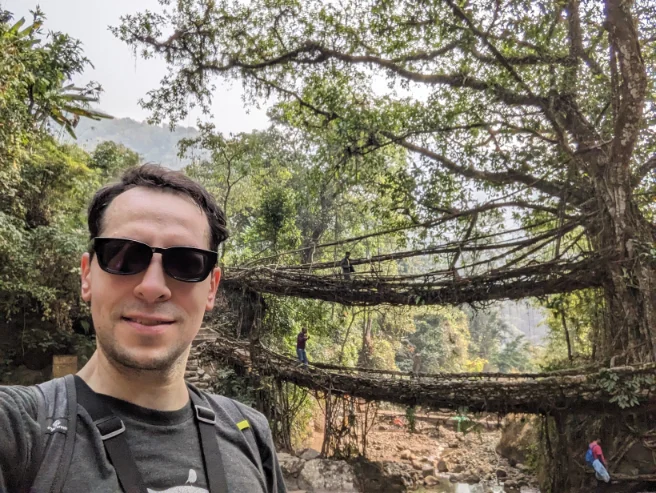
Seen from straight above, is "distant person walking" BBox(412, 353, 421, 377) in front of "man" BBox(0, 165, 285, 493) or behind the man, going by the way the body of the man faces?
behind

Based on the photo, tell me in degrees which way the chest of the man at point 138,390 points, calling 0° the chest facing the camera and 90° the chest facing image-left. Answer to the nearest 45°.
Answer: approximately 0°

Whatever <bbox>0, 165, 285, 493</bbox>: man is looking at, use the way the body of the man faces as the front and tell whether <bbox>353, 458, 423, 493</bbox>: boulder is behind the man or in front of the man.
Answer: behind

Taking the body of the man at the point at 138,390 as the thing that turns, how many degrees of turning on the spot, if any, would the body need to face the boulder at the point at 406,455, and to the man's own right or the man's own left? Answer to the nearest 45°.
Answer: approximately 135° to the man's own left

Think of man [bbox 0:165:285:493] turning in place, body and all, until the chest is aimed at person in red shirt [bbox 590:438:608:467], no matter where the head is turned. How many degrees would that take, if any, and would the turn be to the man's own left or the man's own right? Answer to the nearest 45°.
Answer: approximately 135° to the man's own left
